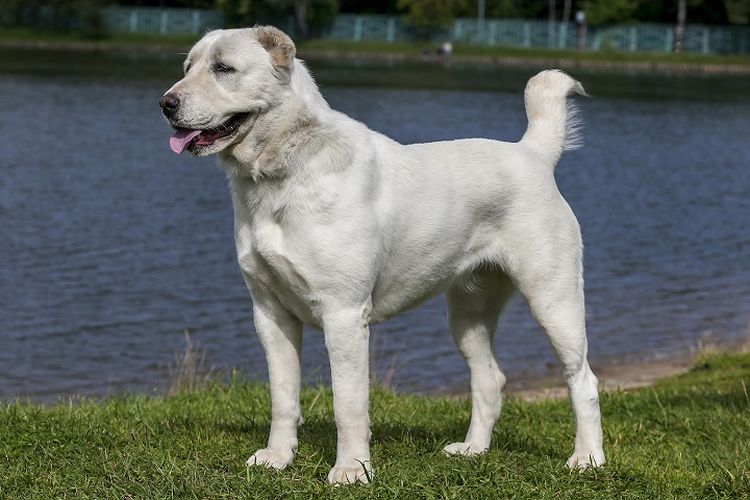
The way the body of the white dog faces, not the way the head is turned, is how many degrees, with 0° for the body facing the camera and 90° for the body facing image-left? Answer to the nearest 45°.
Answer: approximately 45°
